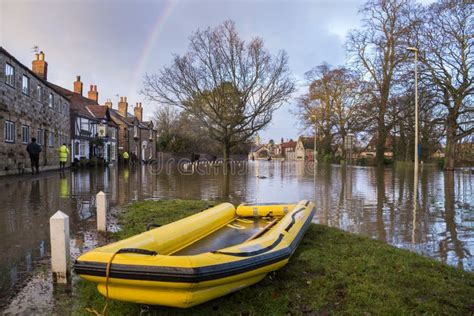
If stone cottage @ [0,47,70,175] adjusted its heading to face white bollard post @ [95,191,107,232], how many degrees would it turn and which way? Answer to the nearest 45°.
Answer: approximately 45° to its right

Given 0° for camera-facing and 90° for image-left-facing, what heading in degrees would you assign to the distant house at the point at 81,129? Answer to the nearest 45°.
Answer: approximately 315°

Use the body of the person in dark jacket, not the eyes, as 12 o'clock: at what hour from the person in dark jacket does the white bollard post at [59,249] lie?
The white bollard post is roughly at 6 o'clock from the person in dark jacket.

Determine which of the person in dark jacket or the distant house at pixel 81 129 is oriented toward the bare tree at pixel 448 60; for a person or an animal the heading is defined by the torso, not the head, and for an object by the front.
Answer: the distant house

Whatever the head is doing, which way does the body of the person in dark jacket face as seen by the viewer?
away from the camera

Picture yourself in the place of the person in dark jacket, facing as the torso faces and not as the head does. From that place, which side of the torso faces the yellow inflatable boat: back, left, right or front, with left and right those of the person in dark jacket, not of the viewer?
back
